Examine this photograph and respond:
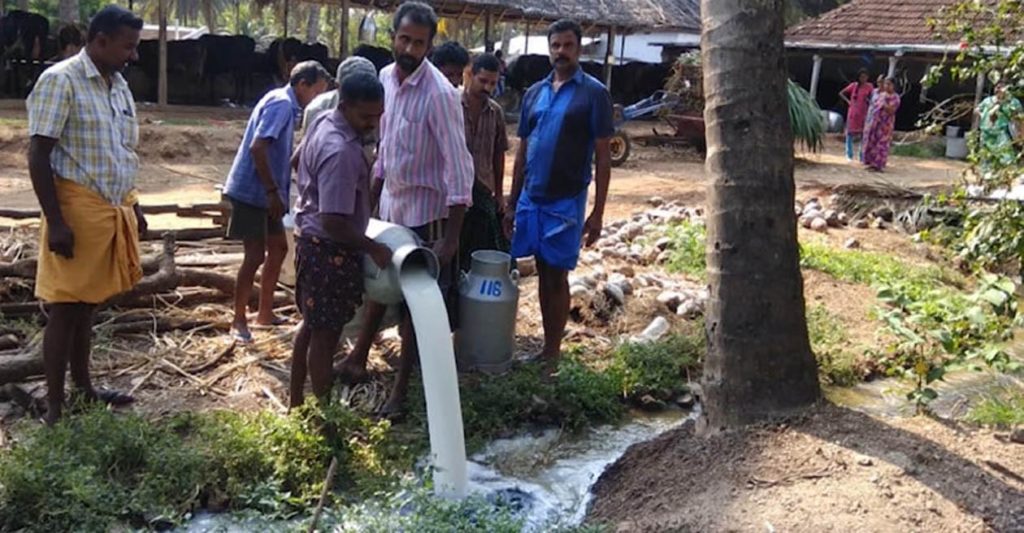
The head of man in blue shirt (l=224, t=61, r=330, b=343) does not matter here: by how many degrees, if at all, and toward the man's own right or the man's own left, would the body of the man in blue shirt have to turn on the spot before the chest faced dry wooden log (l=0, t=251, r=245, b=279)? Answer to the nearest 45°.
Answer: approximately 135° to the man's own left

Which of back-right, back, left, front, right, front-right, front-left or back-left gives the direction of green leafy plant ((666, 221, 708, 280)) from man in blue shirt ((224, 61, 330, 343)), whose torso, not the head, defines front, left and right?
front-left

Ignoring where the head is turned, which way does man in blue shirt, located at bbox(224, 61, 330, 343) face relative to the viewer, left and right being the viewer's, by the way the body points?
facing to the right of the viewer

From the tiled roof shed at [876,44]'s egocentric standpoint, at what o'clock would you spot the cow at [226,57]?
The cow is roughly at 2 o'clock from the tiled roof shed.

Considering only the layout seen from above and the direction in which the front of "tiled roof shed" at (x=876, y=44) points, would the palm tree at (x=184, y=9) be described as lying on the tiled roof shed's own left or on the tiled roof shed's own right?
on the tiled roof shed's own right

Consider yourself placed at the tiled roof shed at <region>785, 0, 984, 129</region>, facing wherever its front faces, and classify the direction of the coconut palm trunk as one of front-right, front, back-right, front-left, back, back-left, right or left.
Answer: front

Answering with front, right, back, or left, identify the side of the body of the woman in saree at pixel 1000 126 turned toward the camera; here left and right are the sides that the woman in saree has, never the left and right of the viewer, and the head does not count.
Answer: front

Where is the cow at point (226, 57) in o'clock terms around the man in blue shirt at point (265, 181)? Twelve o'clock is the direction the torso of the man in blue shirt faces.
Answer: The cow is roughly at 9 o'clock from the man in blue shirt.

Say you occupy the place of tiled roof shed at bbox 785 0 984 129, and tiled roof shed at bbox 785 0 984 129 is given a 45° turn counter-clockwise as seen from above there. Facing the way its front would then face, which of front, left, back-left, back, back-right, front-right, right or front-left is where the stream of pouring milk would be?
front-right

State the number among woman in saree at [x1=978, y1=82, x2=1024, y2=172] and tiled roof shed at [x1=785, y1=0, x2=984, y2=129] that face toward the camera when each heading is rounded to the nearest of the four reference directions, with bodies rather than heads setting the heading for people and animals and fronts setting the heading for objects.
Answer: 2

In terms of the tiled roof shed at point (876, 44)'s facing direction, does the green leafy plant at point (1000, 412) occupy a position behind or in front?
in front

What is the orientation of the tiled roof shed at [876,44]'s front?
toward the camera
